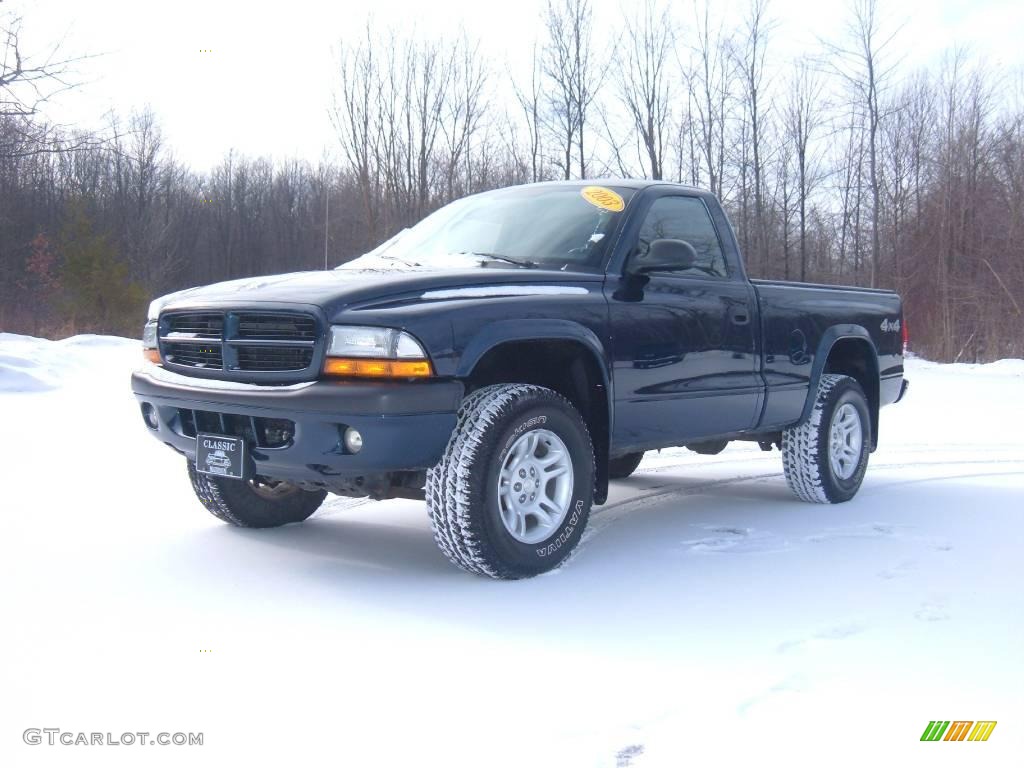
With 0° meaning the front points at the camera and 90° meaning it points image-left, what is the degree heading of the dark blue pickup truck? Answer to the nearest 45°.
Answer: approximately 45°
